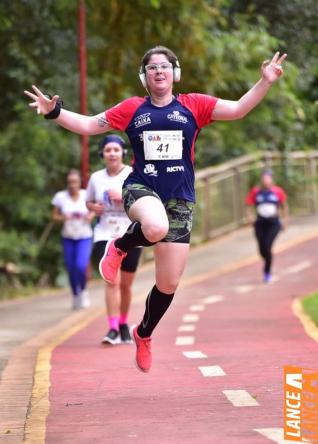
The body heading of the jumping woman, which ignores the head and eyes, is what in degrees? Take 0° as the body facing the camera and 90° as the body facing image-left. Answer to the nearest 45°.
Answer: approximately 0°

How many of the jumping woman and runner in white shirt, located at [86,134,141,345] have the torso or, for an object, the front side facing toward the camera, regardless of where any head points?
2

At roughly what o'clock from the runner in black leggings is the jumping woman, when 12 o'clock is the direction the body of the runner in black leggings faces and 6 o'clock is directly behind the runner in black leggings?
The jumping woman is roughly at 12 o'clock from the runner in black leggings.

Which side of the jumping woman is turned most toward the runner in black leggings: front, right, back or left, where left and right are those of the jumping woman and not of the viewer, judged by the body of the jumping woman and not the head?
back

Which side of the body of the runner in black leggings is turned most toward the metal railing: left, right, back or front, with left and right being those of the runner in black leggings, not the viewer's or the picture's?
back

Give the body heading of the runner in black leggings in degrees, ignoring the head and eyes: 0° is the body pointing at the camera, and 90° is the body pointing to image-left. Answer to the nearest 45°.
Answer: approximately 0°

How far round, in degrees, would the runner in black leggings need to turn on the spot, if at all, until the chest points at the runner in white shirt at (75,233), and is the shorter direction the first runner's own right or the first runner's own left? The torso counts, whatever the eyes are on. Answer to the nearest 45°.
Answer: approximately 45° to the first runner's own right
